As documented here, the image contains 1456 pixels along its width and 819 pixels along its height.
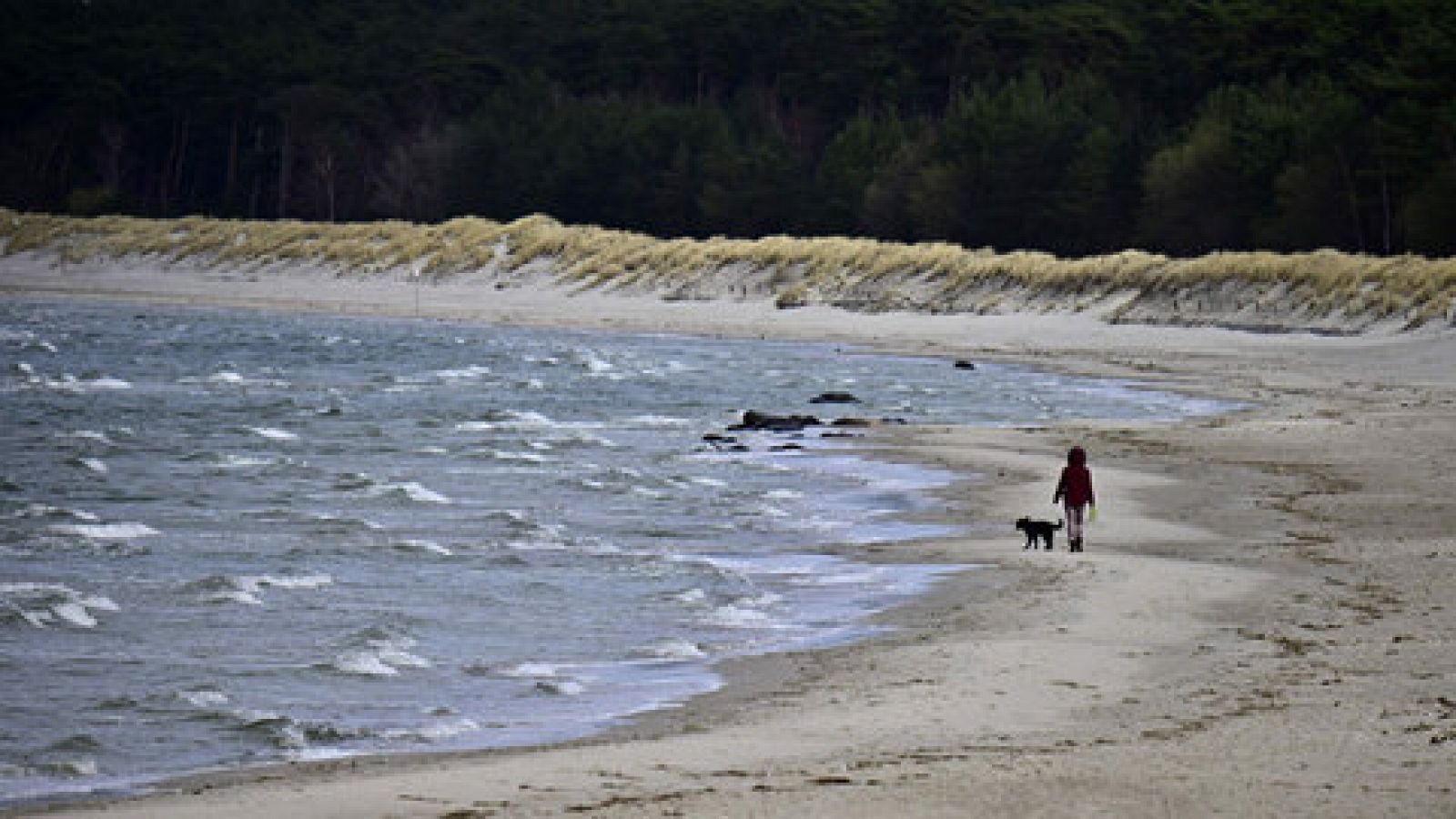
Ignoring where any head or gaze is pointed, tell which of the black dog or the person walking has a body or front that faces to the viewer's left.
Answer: the black dog

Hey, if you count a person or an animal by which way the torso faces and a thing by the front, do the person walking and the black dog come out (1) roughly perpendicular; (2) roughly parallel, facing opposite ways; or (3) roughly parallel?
roughly perpendicular

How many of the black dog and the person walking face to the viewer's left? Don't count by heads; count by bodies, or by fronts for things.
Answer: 1

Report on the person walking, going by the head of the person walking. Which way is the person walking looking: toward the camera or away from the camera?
away from the camera

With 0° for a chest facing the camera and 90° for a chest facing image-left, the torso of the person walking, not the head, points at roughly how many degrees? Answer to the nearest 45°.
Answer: approximately 180°

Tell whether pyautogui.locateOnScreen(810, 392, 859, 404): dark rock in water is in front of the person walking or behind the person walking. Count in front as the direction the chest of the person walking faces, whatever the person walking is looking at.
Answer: in front

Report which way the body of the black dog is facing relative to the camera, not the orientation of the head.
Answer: to the viewer's left
